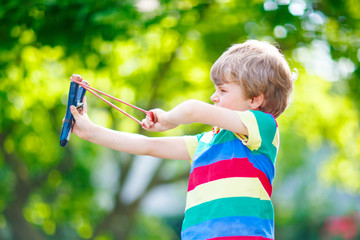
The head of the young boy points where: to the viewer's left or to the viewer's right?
to the viewer's left

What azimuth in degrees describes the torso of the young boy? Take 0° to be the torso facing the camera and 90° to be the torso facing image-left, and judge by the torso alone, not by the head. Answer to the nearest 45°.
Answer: approximately 45°
